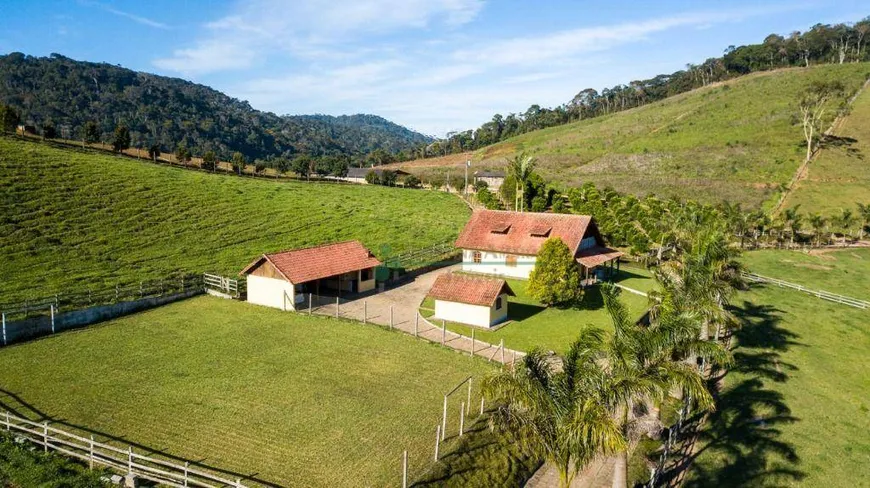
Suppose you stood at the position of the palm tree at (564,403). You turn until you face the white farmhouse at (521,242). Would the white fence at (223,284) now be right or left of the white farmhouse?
left

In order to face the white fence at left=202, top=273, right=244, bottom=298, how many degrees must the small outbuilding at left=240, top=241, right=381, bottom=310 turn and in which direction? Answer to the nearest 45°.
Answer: approximately 135° to its right

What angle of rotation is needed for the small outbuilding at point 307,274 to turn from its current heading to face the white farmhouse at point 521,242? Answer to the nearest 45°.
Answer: approximately 45° to its left

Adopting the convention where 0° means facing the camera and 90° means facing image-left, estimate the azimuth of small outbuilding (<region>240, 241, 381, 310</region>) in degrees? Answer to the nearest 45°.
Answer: approximately 315°

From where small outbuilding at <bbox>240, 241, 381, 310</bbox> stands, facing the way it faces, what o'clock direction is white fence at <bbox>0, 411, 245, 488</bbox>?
The white fence is roughly at 2 o'clock from the small outbuilding.
